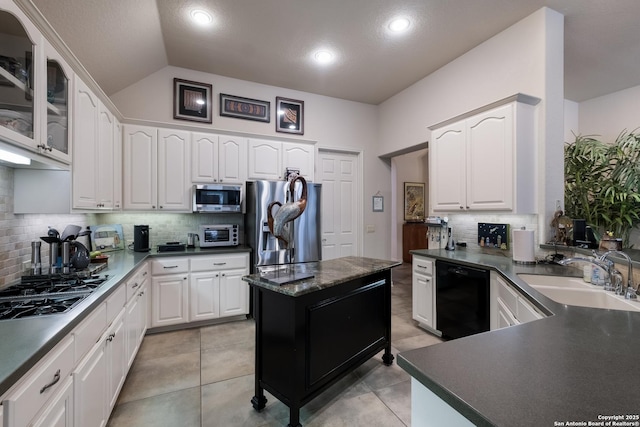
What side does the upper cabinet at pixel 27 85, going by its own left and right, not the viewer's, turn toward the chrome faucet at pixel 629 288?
front

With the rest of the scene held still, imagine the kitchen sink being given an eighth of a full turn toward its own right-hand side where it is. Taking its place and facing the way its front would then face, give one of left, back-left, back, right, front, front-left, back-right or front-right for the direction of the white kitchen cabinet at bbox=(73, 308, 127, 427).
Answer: front-left

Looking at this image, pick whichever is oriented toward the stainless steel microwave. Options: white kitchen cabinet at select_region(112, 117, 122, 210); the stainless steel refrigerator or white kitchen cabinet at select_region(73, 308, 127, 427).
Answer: white kitchen cabinet at select_region(112, 117, 122, 210)

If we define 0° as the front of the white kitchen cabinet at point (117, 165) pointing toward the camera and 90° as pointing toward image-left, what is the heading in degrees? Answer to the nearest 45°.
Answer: approximately 270°

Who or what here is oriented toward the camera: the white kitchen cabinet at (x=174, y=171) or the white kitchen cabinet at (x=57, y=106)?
the white kitchen cabinet at (x=174, y=171)

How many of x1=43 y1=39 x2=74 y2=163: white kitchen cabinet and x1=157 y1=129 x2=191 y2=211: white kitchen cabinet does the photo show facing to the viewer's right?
1

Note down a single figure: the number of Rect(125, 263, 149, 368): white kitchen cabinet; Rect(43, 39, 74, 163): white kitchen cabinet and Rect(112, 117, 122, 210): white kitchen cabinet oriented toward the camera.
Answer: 0

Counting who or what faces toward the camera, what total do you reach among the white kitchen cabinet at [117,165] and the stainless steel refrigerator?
1

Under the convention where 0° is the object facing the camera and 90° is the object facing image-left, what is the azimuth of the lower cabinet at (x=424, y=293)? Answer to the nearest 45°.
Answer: approximately 45°

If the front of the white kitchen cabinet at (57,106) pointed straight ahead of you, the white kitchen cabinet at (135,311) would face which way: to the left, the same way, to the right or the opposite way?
the same way

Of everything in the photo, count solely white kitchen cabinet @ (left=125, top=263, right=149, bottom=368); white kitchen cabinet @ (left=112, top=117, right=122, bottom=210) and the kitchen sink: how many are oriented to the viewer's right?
2

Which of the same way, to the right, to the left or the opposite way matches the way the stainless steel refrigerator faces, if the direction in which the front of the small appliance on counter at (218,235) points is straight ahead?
the same way

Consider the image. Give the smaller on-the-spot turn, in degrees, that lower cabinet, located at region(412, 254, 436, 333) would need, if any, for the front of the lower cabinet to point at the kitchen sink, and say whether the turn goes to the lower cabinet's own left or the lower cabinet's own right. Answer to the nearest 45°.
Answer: approximately 90° to the lower cabinet's own left

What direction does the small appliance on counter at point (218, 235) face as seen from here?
toward the camera

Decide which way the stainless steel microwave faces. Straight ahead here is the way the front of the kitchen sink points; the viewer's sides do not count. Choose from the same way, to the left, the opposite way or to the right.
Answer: to the left

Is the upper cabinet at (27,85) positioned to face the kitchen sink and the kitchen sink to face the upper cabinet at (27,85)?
yes

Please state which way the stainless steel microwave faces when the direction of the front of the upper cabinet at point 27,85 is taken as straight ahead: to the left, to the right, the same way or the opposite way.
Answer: to the right

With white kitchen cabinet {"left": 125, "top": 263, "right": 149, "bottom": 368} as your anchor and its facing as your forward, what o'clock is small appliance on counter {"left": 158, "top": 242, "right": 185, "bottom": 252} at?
The small appliance on counter is roughly at 10 o'clock from the white kitchen cabinet.

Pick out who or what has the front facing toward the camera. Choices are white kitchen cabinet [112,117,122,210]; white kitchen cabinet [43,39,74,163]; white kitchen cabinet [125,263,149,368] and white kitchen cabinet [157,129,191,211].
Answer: white kitchen cabinet [157,129,191,211]

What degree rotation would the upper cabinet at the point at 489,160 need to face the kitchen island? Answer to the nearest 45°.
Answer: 0° — it already faces it

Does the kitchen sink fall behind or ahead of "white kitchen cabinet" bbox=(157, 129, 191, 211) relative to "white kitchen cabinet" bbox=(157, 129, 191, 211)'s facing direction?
ahead

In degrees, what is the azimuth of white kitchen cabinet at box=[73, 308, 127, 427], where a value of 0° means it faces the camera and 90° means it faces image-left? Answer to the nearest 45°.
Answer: approximately 315°

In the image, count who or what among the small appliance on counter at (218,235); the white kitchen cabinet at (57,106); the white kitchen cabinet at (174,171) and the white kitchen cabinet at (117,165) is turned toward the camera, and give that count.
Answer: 2

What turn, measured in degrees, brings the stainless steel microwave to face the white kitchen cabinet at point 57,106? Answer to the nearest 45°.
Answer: approximately 45° to its right
